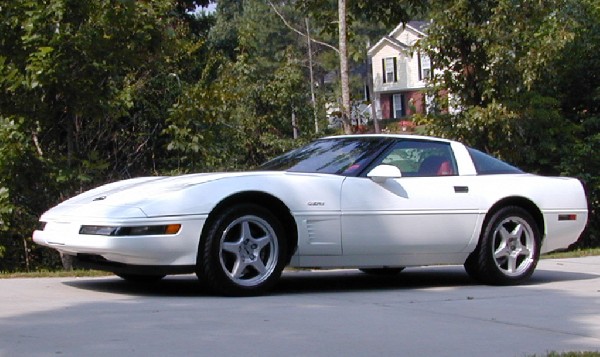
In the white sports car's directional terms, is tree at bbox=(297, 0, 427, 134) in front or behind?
behind

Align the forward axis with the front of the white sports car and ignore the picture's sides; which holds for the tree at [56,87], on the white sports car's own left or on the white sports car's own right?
on the white sports car's own right

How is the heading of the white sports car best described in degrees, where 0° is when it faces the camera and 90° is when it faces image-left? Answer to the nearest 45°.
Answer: approximately 45°
